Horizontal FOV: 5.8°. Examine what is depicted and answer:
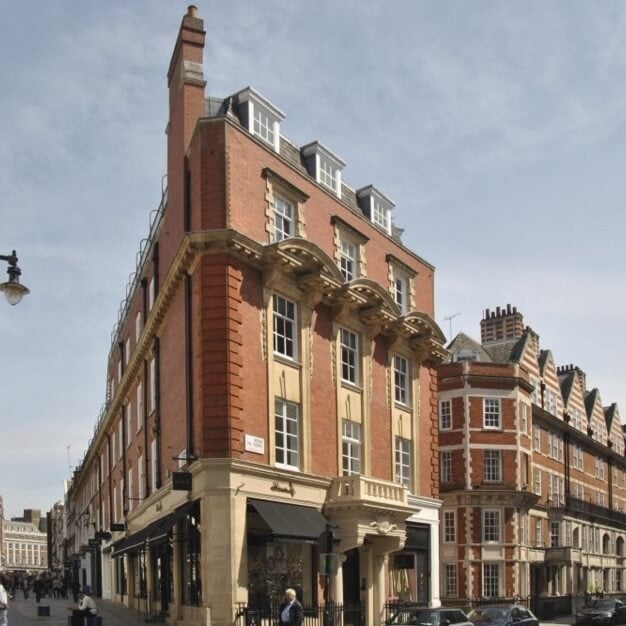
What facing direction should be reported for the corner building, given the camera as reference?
facing the viewer and to the right of the viewer

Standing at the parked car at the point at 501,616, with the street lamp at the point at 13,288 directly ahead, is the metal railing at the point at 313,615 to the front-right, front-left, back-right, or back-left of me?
front-right

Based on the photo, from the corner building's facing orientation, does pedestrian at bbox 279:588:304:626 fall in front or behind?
in front

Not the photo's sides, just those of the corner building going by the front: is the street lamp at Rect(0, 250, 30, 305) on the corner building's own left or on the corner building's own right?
on the corner building's own right

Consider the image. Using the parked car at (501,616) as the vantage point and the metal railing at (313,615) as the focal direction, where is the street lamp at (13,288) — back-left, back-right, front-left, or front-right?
front-left
